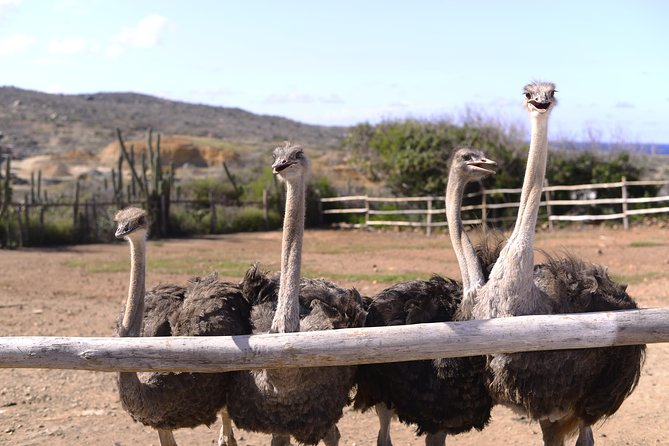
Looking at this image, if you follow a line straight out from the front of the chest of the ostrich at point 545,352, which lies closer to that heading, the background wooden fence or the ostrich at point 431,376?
the ostrich

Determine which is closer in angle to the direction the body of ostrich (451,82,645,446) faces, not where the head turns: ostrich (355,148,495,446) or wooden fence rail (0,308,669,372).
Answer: the wooden fence rail

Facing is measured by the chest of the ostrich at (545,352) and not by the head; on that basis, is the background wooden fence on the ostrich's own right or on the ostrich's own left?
on the ostrich's own right

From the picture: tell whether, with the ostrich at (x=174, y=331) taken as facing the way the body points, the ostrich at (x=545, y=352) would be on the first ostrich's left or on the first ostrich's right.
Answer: on the first ostrich's left

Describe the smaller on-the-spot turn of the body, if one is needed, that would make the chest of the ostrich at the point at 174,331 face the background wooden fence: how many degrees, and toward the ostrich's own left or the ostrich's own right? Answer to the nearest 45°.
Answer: approximately 180°

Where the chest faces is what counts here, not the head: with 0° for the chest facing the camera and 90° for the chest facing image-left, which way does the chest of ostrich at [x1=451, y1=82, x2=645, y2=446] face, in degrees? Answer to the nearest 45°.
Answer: approximately 45°

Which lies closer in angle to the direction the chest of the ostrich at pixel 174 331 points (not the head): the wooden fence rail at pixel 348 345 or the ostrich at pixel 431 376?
the wooden fence rail

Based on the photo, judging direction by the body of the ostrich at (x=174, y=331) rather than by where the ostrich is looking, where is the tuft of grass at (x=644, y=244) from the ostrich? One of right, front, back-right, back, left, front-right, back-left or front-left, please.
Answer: back

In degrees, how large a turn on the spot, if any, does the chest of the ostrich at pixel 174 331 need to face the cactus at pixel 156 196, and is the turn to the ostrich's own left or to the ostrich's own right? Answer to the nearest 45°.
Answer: approximately 135° to the ostrich's own right

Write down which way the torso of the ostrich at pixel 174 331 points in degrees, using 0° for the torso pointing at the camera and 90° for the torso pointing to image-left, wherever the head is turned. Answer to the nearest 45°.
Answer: approximately 45°
